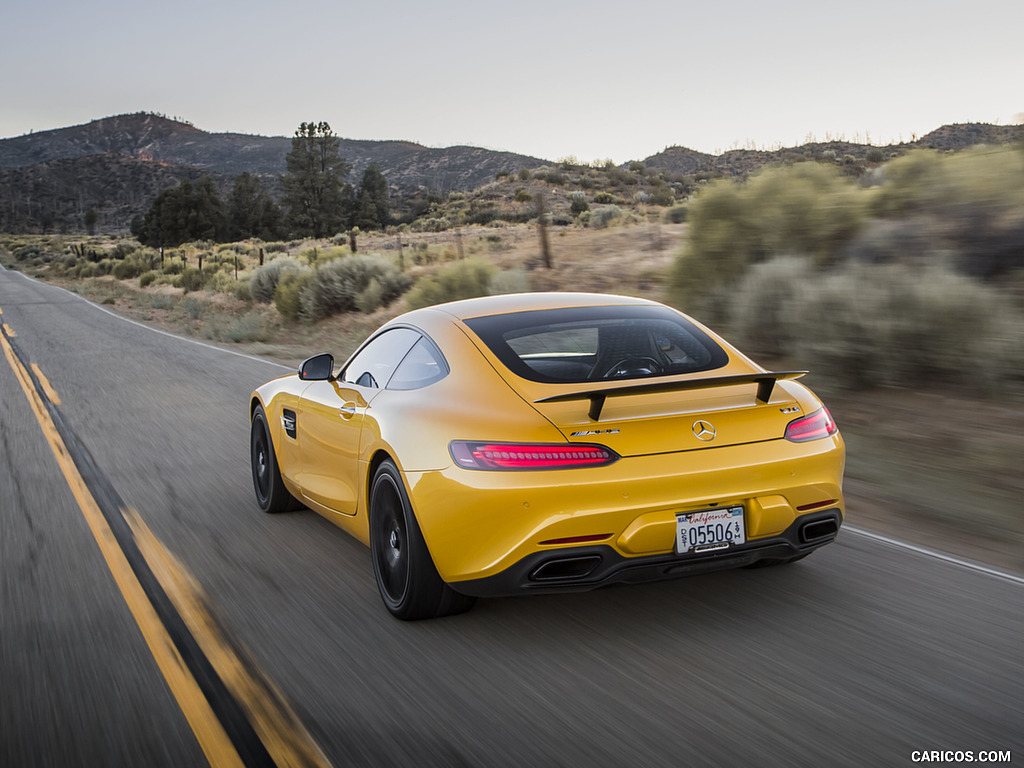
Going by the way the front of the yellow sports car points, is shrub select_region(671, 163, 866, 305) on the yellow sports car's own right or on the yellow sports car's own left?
on the yellow sports car's own right

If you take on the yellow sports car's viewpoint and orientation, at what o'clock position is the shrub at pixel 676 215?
The shrub is roughly at 2 o'clock from the yellow sports car.

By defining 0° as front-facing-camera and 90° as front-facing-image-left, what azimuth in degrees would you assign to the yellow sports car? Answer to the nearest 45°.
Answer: approximately 135°

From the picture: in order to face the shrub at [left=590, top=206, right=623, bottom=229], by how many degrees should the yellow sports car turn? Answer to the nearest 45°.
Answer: approximately 45° to its right

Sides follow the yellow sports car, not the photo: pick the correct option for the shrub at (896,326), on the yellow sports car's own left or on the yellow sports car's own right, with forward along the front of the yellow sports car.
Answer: on the yellow sports car's own right
